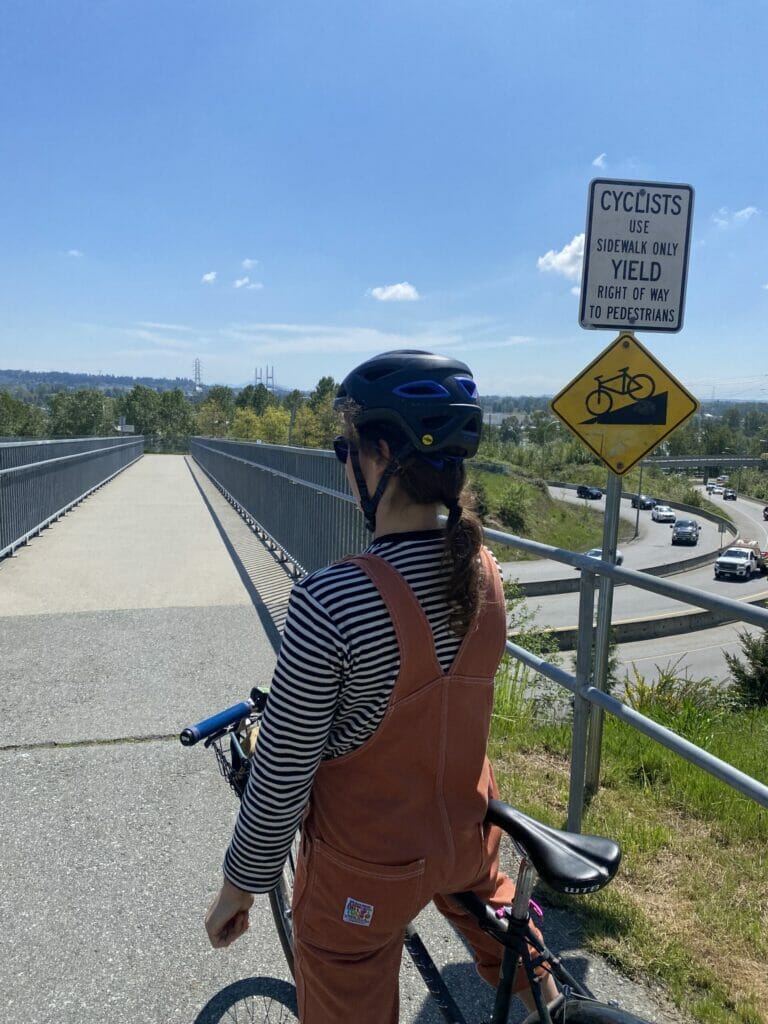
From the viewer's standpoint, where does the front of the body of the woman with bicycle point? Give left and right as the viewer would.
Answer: facing away from the viewer and to the left of the viewer

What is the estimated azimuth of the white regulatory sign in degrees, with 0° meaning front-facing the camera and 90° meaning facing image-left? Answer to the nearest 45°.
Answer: approximately 0°

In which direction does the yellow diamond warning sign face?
toward the camera

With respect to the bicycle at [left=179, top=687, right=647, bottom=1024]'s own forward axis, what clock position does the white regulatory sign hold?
The white regulatory sign is roughly at 2 o'clock from the bicycle.

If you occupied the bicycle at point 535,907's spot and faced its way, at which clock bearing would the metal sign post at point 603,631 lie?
The metal sign post is roughly at 2 o'clock from the bicycle.

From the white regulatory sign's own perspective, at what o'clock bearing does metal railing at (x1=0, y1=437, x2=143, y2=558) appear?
The metal railing is roughly at 4 o'clock from the white regulatory sign.

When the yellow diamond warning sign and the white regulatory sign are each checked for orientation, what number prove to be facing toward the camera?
2

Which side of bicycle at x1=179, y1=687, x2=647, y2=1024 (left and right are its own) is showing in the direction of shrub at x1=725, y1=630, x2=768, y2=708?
right

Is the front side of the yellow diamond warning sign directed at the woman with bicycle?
yes

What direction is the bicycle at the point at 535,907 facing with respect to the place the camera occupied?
facing away from the viewer and to the left of the viewer

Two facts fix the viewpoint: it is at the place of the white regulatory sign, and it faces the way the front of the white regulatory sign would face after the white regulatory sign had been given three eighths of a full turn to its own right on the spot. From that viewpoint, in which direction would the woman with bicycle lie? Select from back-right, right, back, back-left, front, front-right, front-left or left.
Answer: back-left

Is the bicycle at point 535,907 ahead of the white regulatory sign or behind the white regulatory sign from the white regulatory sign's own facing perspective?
ahead

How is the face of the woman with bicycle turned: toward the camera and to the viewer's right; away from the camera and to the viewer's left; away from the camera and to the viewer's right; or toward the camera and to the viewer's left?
away from the camera and to the viewer's left

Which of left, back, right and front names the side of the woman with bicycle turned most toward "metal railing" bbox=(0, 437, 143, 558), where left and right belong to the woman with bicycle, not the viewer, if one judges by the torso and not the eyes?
front
